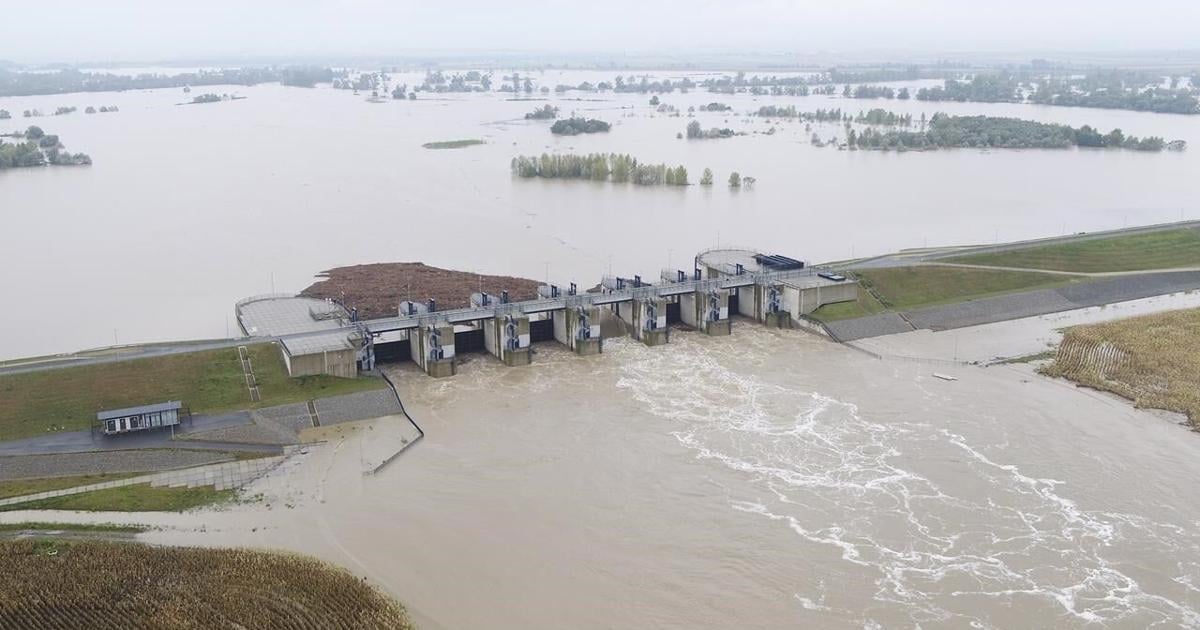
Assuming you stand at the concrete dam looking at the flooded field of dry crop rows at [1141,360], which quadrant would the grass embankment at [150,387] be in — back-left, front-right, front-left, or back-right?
back-right

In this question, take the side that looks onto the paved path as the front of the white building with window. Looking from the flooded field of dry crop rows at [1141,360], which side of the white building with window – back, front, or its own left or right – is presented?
left

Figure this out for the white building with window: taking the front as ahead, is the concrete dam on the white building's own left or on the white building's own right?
on the white building's own left

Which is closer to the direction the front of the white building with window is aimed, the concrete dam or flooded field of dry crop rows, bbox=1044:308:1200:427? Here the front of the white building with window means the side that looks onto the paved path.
the flooded field of dry crop rows

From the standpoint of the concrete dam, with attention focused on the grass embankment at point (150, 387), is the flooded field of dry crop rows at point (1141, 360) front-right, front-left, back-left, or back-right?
back-left

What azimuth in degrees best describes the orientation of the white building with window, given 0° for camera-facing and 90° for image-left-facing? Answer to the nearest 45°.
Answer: approximately 0°
